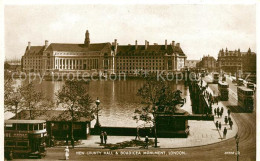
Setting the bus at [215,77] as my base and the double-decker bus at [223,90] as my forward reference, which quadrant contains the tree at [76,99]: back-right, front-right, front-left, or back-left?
front-right

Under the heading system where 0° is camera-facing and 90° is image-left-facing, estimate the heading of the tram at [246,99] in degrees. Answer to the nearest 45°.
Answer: approximately 315°

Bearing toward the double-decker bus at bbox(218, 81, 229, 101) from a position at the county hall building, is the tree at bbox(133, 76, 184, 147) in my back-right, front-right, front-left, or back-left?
front-right

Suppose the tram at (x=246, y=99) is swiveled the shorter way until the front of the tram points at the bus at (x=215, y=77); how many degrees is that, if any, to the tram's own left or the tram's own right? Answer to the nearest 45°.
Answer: approximately 180°

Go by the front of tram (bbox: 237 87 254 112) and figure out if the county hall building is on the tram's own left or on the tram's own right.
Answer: on the tram's own right

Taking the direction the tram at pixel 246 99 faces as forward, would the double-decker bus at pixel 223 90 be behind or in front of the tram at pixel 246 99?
behind

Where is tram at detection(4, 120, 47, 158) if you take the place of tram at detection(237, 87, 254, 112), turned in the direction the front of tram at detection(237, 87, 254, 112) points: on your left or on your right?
on your right

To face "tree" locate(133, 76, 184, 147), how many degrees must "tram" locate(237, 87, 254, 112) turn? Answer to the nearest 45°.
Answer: approximately 135° to its right

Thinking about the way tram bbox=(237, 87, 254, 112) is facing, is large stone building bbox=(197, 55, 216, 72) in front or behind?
behind
